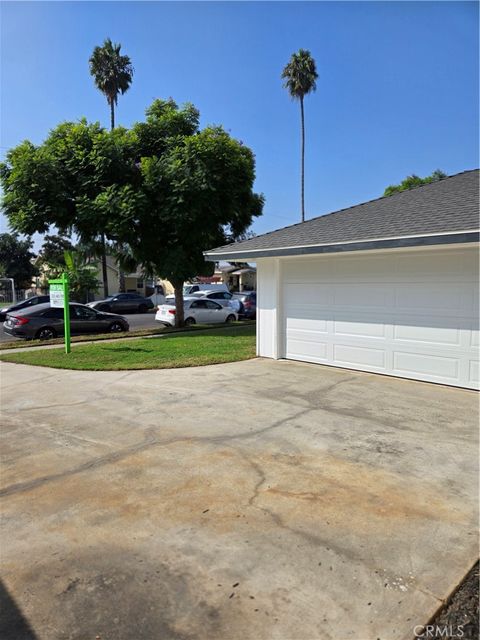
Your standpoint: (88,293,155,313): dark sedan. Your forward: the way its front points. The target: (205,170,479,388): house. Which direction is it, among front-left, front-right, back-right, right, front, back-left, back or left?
left

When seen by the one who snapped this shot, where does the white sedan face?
facing away from the viewer and to the right of the viewer

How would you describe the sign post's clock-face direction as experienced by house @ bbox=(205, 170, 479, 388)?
The sign post is roughly at 2 o'clock from the house.

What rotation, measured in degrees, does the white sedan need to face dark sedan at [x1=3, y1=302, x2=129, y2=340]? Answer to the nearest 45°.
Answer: approximately 180°

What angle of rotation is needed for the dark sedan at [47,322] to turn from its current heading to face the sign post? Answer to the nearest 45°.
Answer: approximately 135° to its right

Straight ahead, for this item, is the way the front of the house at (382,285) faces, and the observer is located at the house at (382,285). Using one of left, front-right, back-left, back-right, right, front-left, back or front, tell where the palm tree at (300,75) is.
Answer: back-right

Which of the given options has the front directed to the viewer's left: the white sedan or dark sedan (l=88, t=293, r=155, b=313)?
the dark sedan

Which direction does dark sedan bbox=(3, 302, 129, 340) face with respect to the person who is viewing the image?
facing away from the viewer and to the right of the viewer

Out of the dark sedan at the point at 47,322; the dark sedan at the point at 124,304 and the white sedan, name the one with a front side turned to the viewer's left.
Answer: the dark sedan at the point at 124,304

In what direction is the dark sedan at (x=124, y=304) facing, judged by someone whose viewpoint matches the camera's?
facing to the left of the viewer
